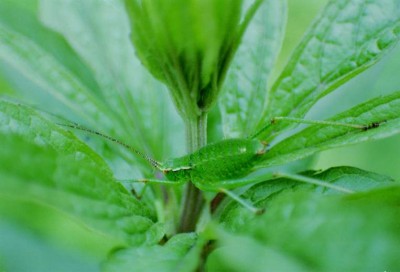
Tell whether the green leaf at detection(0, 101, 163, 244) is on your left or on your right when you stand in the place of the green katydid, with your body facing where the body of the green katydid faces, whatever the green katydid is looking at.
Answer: on your left

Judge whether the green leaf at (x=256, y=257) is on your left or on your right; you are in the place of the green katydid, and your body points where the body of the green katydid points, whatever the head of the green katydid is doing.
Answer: on your left

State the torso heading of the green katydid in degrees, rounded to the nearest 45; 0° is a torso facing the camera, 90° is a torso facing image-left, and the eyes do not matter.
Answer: approximately 90°
